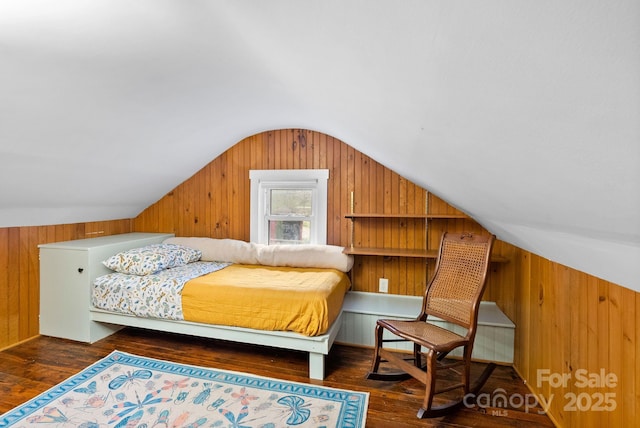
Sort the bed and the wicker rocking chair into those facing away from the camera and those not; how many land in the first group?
0

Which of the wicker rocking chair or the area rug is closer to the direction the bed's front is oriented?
the wicker rocking chair

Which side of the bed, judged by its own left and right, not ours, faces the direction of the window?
left

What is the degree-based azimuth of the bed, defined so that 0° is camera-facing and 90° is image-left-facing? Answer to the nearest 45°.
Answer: approximately 315°

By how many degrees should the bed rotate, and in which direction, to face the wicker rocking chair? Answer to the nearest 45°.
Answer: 0° — it already faces it

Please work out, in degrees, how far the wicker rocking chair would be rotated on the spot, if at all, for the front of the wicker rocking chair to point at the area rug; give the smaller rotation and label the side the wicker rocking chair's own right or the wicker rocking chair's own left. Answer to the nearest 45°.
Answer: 0° — it already faces it

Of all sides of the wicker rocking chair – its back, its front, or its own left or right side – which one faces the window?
right

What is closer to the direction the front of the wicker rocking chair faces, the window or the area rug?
the area rug

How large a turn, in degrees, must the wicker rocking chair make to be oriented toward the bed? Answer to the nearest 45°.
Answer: approximately 45° to its right
